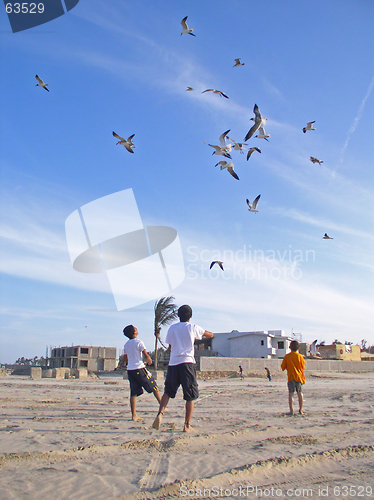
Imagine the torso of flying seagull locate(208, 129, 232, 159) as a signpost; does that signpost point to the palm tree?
no

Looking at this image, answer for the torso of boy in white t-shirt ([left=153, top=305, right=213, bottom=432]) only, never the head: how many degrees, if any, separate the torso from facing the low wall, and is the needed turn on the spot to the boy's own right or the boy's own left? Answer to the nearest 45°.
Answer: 0° — they already face it

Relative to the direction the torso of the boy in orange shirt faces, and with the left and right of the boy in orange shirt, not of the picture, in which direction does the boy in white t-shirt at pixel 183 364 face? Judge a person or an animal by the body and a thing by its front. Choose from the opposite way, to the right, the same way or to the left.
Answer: the same way

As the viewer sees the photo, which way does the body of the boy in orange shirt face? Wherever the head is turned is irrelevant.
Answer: away from the camera

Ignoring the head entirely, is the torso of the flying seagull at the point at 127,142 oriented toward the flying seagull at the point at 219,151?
no

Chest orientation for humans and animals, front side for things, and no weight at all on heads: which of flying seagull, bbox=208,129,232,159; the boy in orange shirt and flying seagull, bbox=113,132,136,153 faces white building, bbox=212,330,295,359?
the boy in orange shirt

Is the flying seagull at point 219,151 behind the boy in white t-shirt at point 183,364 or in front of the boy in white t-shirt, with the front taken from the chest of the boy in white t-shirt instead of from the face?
in front

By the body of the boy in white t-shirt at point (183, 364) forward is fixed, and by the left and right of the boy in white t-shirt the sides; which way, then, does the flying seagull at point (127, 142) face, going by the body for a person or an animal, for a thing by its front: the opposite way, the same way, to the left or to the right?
to the left

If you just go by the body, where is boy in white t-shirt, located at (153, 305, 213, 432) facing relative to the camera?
away from the camera

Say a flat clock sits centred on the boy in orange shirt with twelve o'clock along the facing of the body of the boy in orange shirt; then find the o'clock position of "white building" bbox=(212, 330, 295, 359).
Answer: The white building is roughly at 12 o'clock from the boy in orange shirt.

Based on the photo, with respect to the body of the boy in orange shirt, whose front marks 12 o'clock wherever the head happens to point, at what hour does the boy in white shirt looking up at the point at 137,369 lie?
The boy in white shirt looking up is roughly at 8 o'clock from the boy in orange shirt.
